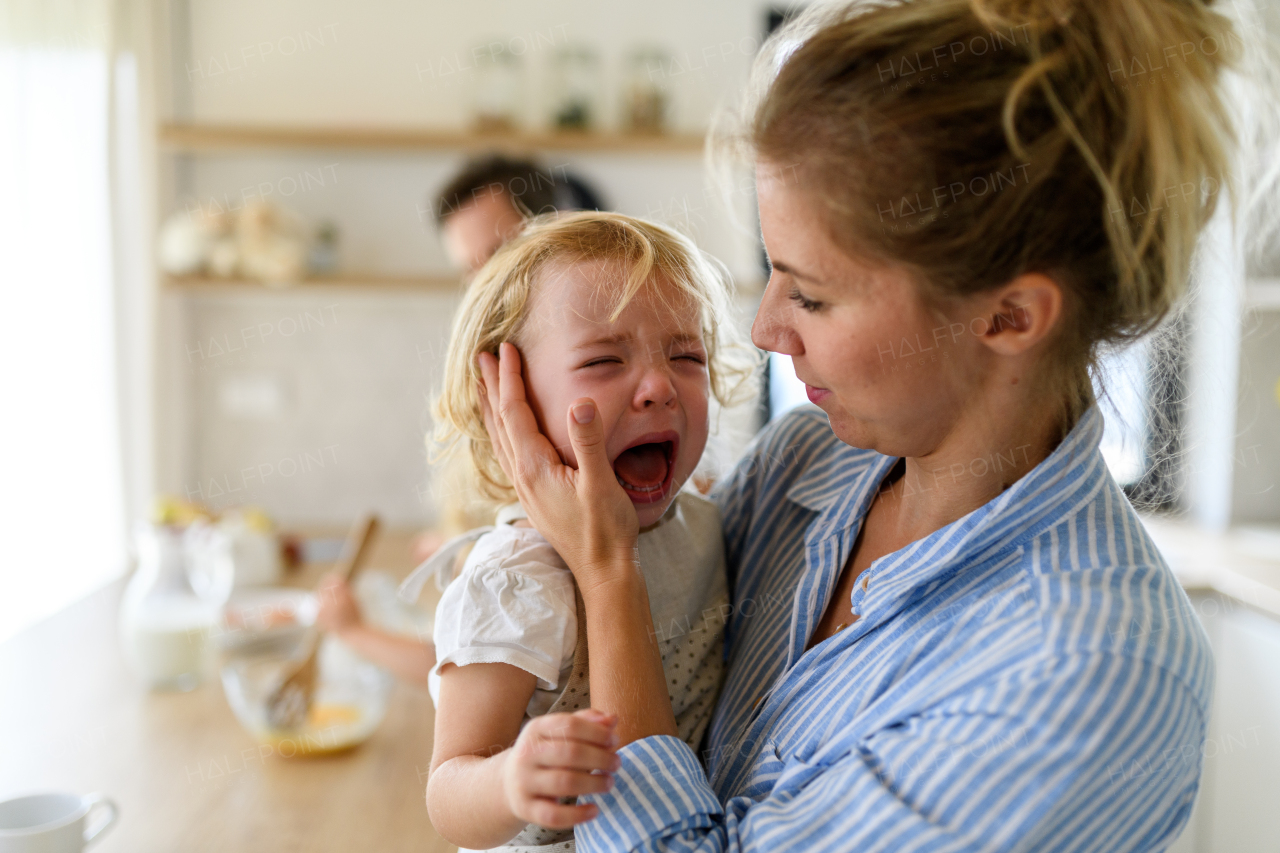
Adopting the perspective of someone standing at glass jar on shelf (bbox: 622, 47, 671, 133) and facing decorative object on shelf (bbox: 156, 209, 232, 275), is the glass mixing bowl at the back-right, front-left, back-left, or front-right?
front-left

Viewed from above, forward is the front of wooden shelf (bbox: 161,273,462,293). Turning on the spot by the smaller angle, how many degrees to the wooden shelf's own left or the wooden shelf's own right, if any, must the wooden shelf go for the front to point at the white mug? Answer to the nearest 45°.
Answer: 0° — it already faces it

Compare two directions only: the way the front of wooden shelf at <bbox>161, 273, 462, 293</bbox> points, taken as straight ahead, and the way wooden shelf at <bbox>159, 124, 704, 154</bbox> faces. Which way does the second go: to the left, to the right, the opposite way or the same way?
the same way

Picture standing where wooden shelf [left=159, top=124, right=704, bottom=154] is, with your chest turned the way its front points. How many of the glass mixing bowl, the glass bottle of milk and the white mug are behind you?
0

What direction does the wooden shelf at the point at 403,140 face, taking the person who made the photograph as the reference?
facing the viewer

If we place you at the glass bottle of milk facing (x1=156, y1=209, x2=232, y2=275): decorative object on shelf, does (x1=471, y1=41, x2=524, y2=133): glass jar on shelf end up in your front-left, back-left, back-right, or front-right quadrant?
front-right

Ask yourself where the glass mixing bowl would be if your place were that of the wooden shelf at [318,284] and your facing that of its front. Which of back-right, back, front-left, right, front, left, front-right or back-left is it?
front

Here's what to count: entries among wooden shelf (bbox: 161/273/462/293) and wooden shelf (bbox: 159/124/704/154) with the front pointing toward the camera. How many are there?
2

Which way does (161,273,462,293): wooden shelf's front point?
toward the camera

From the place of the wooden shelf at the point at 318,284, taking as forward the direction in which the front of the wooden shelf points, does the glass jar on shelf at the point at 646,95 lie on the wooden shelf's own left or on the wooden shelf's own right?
on the wooden shelf's own left

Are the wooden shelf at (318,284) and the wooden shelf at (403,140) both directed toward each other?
no

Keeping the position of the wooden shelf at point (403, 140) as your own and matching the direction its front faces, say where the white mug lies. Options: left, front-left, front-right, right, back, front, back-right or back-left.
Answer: front

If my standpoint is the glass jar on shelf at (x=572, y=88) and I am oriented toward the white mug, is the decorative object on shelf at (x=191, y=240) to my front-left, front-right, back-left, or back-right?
front-right
